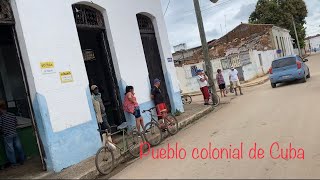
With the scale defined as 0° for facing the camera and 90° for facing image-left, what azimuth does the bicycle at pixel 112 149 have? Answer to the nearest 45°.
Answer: approximately 45°

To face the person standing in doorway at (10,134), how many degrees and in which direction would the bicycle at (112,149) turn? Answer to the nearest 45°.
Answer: approximately 90° to its right

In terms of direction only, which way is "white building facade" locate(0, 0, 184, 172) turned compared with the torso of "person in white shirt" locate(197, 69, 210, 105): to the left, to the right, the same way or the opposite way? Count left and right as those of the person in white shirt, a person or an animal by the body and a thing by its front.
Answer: to the left

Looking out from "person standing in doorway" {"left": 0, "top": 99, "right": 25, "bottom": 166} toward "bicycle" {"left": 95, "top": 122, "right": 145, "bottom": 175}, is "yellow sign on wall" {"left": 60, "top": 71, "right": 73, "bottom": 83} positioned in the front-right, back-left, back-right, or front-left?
front-left

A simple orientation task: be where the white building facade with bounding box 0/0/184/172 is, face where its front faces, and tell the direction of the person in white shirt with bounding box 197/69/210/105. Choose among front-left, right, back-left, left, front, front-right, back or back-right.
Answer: left

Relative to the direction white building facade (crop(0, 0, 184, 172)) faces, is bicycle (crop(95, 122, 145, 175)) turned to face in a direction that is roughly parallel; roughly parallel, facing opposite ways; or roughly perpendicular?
roughly perpendicular

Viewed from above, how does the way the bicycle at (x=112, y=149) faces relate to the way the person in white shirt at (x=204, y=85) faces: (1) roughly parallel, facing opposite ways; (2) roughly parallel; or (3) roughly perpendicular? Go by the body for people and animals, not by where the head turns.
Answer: roughly parallel

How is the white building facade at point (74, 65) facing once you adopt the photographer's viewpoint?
facing the viewer and to the right of the viewer

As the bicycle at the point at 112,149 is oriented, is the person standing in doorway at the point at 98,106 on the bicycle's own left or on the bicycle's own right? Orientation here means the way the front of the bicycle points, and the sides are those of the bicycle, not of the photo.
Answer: on the bicycle's own right

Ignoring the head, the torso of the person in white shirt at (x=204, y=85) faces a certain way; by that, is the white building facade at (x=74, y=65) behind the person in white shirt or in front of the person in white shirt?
in front
